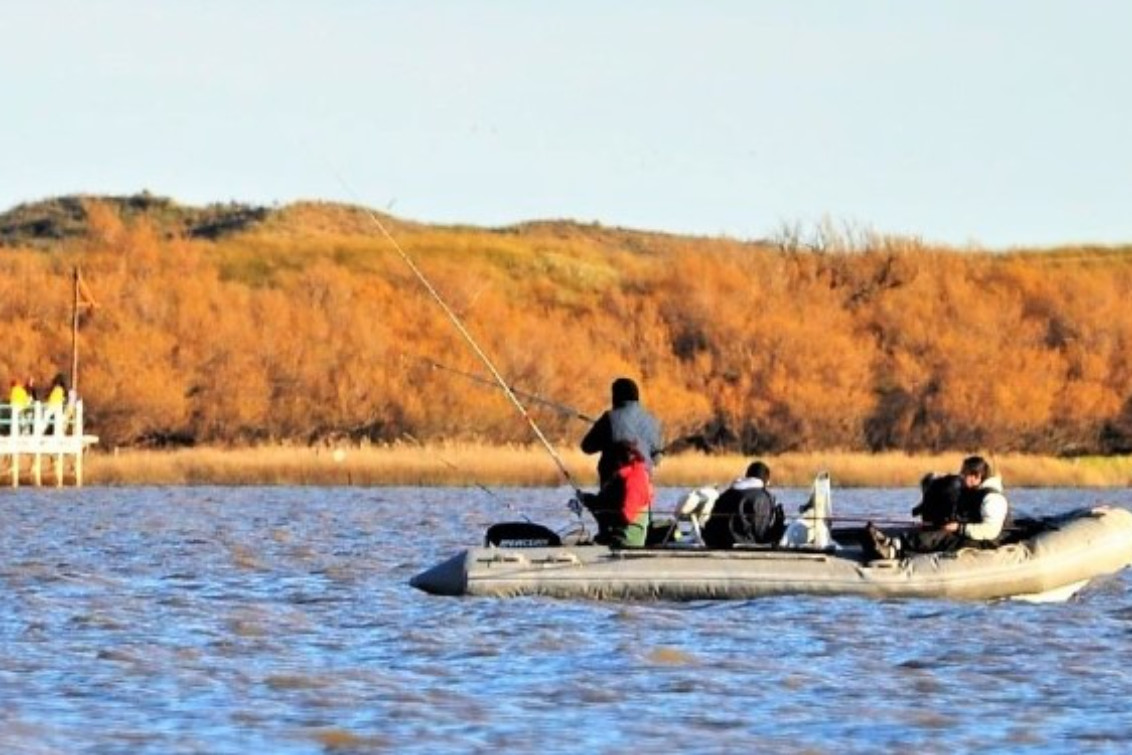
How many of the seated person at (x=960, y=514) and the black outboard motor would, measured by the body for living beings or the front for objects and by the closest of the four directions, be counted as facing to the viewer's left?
1

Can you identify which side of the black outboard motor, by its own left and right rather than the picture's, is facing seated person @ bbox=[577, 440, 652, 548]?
front

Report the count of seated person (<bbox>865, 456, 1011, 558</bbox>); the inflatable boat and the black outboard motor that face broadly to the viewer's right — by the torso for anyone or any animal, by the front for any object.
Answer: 2

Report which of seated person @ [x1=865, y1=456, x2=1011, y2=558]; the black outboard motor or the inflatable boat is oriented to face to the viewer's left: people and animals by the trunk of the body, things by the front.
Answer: the seated person

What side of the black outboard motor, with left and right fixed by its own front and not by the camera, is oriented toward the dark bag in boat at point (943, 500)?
front

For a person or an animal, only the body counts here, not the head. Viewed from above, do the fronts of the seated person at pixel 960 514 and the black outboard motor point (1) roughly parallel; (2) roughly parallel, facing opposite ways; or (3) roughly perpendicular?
roughly parallel, facing opposite ways

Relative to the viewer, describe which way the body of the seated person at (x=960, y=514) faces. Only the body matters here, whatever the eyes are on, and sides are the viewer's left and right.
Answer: facing to the left of the viewer

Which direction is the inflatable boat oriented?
to the viewer's right

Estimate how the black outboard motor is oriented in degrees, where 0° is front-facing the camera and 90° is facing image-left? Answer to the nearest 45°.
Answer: approximately 270°

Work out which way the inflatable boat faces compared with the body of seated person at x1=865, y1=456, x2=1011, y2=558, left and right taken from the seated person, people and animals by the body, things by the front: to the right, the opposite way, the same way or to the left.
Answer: the opposite way
